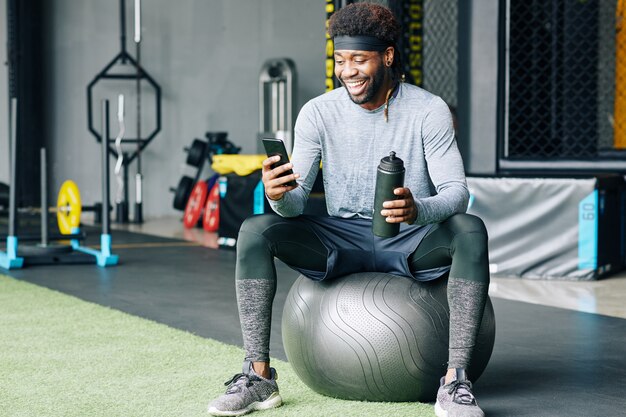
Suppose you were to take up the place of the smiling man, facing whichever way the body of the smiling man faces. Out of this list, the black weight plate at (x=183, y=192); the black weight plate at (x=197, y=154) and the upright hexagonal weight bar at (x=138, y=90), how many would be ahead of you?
0

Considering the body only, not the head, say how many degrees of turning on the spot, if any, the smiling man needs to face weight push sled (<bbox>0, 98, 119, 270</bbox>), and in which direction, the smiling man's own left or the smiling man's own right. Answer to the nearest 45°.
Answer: approximately 135° to the smiling man's own right

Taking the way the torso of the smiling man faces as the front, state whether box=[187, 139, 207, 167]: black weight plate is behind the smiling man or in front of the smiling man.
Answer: behind

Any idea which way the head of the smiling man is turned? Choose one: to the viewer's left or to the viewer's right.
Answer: to the viewer's left

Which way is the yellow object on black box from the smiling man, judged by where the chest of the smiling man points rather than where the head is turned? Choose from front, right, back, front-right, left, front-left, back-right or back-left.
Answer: back

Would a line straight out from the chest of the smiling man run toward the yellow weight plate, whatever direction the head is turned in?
no

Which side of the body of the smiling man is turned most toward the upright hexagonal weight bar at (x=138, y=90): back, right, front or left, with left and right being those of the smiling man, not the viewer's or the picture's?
back

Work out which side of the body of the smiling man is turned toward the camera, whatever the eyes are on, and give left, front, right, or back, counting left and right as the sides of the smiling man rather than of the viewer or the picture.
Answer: front

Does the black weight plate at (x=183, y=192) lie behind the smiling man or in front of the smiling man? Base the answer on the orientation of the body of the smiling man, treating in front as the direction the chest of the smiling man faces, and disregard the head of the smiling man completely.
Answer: behind
